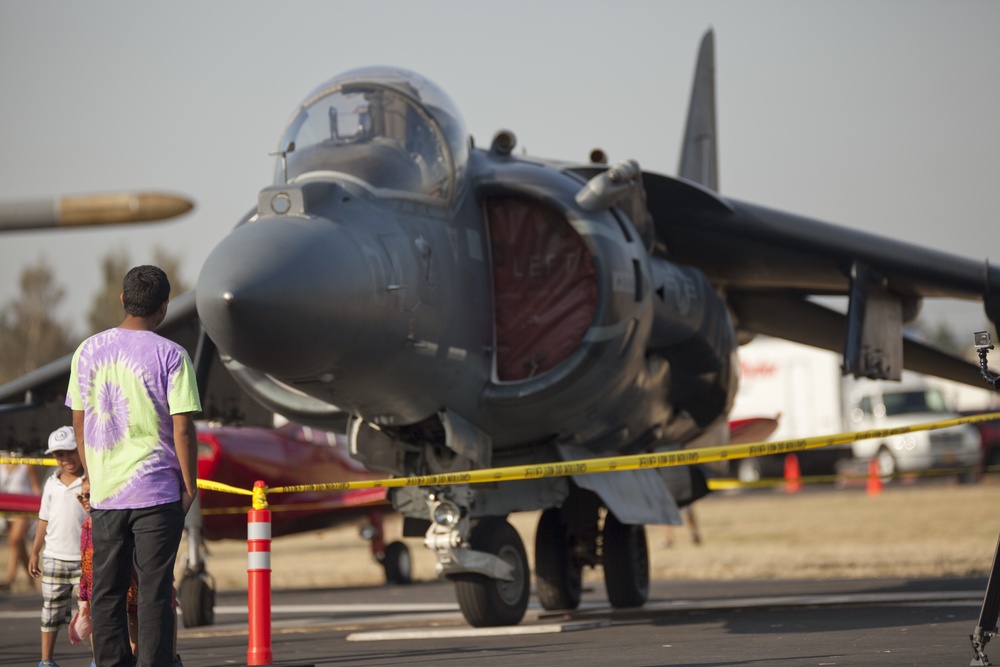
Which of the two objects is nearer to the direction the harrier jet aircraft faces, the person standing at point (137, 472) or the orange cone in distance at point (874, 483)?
the person standing

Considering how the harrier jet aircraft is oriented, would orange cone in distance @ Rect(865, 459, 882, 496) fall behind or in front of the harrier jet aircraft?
behind

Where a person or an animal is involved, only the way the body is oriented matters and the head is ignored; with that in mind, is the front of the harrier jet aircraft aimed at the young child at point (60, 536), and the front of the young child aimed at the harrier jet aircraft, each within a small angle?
no

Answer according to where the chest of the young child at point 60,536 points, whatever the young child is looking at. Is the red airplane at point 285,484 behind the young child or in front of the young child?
behind

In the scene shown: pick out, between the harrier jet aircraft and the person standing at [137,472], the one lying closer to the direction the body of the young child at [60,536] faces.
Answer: the person standing

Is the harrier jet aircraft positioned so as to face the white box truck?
no

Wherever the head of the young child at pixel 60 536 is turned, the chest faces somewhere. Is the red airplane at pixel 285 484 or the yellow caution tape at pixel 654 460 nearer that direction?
the yellow caution tape

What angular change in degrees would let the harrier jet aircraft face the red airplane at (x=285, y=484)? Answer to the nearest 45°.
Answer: approximately 135° to its right

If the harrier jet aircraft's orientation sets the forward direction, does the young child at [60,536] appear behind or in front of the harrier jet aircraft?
in front

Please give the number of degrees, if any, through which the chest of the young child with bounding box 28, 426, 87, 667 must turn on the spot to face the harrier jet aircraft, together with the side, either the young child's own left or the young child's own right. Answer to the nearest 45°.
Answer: approximately 90° to the young child's own left

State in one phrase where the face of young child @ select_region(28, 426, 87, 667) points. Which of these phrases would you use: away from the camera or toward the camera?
toward the camera

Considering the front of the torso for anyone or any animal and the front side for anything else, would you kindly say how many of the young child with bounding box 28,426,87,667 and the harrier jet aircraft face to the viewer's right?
0

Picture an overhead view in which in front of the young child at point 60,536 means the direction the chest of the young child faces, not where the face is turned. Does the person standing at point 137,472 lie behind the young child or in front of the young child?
in front

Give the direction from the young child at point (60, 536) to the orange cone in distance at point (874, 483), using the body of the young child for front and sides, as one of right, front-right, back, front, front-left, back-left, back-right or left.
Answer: back-left

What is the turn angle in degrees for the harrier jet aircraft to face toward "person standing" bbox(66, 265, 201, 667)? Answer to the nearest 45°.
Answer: approximately 45° to its left

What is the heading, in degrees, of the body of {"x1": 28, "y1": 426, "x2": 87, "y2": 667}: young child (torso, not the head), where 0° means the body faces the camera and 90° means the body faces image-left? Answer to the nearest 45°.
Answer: approximately 0°

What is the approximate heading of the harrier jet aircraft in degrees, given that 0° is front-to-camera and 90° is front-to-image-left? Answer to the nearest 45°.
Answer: approximately 45°

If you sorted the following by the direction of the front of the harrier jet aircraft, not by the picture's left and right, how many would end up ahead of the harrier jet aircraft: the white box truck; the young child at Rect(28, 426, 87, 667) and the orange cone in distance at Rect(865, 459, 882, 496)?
1

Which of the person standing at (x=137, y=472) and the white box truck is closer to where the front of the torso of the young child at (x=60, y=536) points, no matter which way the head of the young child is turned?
the person standing

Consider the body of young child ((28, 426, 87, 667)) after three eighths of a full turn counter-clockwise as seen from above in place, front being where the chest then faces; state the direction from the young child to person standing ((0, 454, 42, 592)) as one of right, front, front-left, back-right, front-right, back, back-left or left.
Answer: front-left
